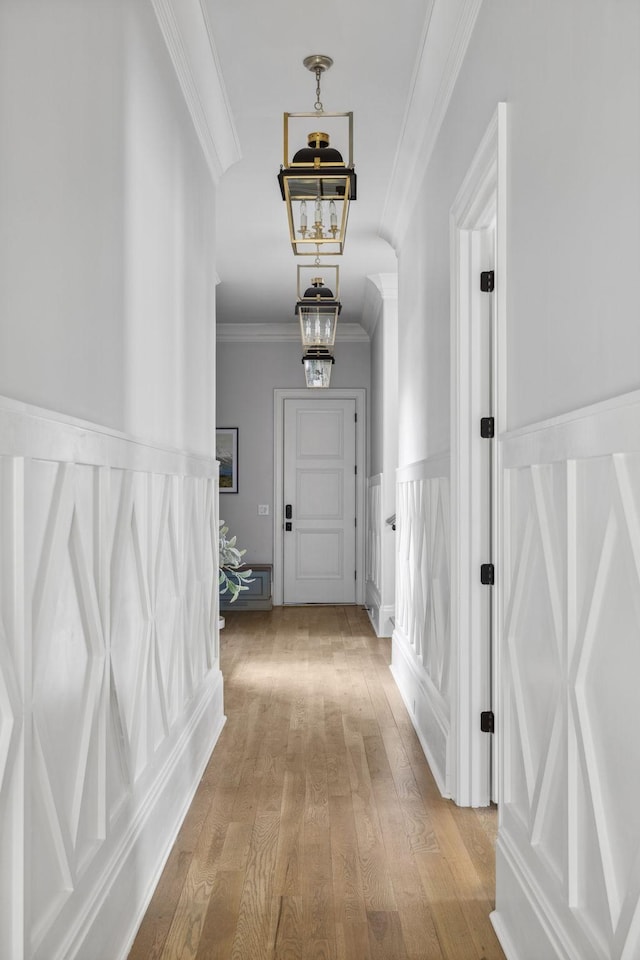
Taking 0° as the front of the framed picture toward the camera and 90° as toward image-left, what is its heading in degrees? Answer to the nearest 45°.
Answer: approximately 0°

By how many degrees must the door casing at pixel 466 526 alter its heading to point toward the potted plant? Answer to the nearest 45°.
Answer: approximately 45° to its right

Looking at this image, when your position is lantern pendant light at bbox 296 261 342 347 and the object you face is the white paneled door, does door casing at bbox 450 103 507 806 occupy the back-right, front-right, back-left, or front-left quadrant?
back-right

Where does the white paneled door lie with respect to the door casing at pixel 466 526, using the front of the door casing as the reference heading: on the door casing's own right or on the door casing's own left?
on the door casing's own right

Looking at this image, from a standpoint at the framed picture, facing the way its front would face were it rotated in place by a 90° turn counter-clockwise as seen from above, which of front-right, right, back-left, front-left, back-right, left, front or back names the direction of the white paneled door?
front

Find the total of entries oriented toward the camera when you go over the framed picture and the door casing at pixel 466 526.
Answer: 1

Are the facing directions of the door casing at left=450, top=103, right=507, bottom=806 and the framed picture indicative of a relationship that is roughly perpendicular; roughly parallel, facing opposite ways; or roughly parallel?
roughly perpendicular

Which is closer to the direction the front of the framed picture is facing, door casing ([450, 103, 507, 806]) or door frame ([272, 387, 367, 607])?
the door casing

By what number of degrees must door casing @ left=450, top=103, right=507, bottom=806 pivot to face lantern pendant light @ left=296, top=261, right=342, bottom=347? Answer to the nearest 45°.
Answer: approximately 45° to its right

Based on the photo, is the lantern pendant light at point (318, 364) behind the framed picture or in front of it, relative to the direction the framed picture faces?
in front

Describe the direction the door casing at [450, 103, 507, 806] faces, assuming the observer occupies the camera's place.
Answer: facing to the left of the viewer

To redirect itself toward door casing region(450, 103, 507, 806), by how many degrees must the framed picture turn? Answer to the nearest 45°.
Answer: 0° — it already faces it
